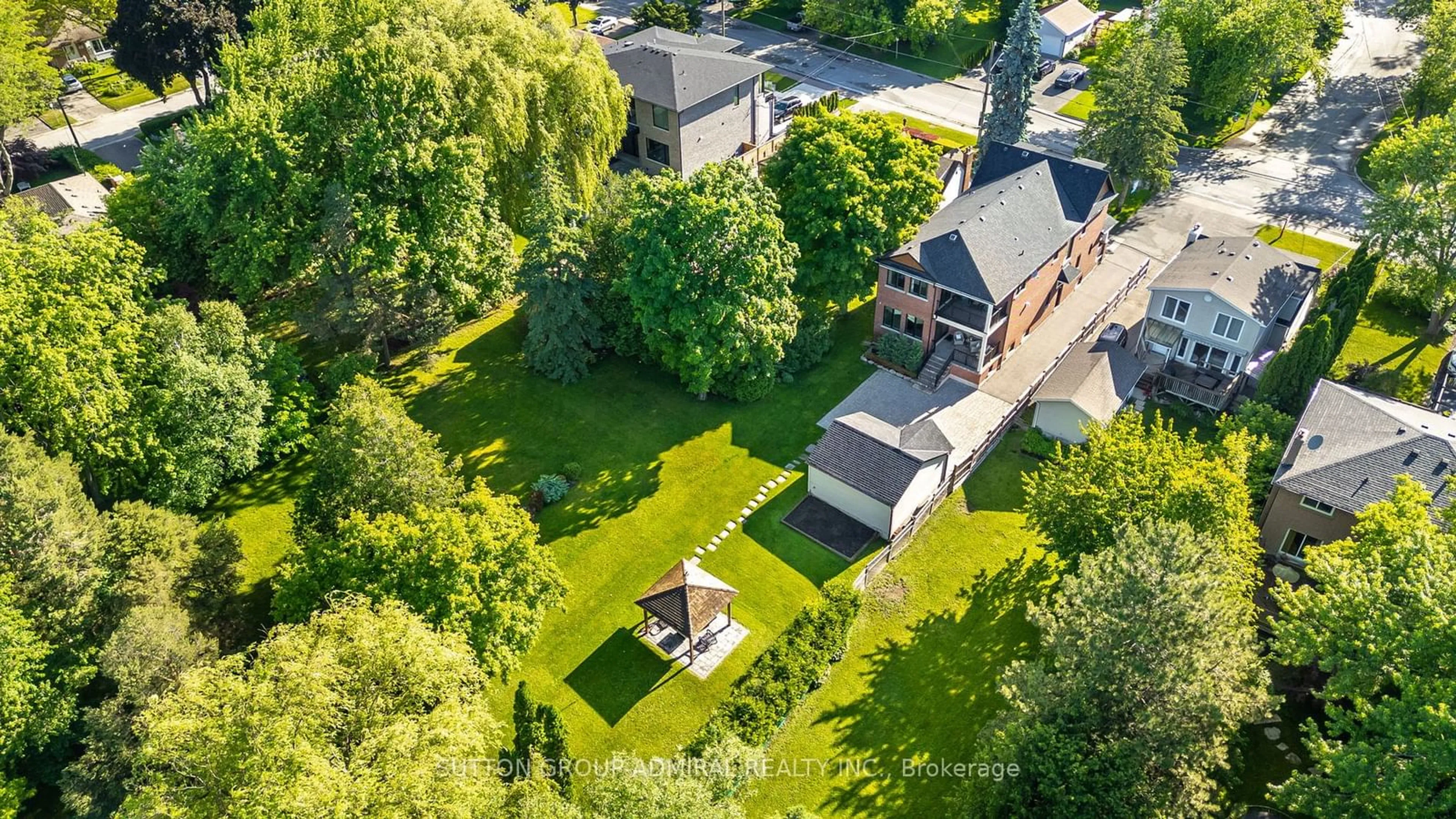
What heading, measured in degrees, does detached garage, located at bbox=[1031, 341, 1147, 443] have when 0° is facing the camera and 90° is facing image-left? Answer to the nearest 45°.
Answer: approximately 225°

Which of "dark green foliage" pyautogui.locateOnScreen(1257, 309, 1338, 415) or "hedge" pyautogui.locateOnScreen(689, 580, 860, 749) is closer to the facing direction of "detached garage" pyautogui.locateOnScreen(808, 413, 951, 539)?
the dark green foliage

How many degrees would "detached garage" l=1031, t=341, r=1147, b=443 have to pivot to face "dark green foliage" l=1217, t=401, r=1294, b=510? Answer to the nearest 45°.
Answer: approximately 45° to its right

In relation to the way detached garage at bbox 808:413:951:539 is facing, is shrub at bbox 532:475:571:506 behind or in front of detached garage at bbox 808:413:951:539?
behind

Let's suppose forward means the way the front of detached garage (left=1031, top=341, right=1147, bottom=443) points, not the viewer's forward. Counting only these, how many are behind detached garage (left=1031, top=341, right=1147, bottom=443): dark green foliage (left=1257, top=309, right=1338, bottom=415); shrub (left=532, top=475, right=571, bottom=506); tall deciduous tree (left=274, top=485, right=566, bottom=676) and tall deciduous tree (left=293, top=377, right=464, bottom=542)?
3

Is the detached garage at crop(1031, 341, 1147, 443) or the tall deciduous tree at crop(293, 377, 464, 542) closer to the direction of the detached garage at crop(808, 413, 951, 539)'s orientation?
the detached garage

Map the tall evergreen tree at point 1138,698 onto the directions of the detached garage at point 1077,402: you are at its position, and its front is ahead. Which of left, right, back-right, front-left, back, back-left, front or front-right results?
back-right

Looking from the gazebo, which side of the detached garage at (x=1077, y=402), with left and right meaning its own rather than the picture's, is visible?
back

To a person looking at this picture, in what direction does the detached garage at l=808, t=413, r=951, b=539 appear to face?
facing away from the viewer and to the right of the viewer
